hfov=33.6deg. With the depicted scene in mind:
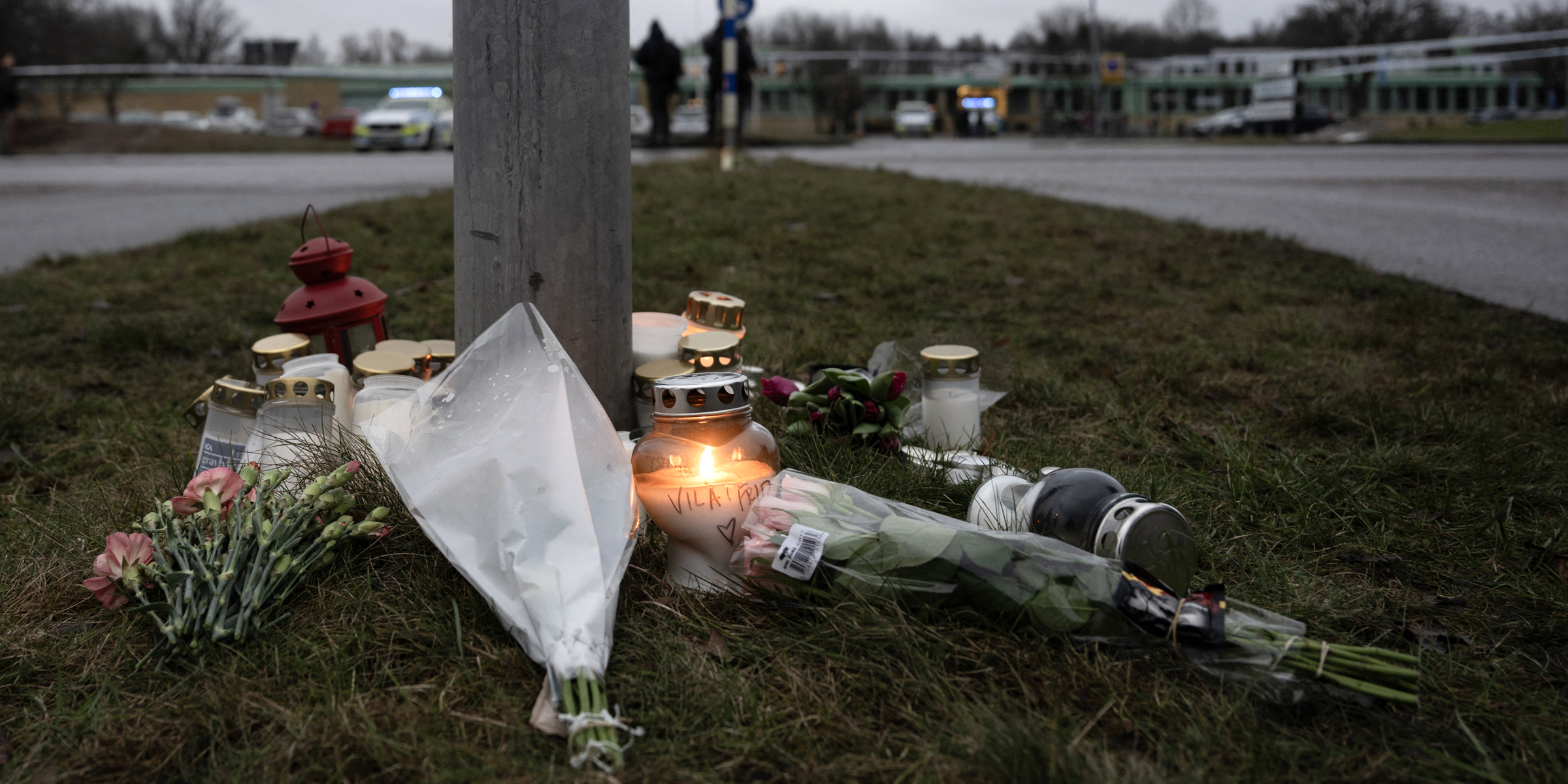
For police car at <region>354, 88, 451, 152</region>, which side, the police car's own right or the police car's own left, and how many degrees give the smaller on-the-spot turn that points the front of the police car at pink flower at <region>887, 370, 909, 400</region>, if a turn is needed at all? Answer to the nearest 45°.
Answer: approximately 45° to the police car's own left

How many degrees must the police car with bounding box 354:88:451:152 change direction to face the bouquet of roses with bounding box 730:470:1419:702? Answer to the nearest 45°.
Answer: approximately 45° to its left

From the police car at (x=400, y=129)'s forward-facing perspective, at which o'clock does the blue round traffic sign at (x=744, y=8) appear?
The blue round traffic sign is roughly at 10 o'clock from the police car.

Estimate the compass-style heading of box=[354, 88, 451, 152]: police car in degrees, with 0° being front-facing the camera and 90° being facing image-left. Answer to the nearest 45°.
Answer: approximately 45°

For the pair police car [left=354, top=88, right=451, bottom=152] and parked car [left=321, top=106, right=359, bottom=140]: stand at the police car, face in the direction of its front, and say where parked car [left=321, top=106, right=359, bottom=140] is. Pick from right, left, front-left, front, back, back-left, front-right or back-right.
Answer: back-right
